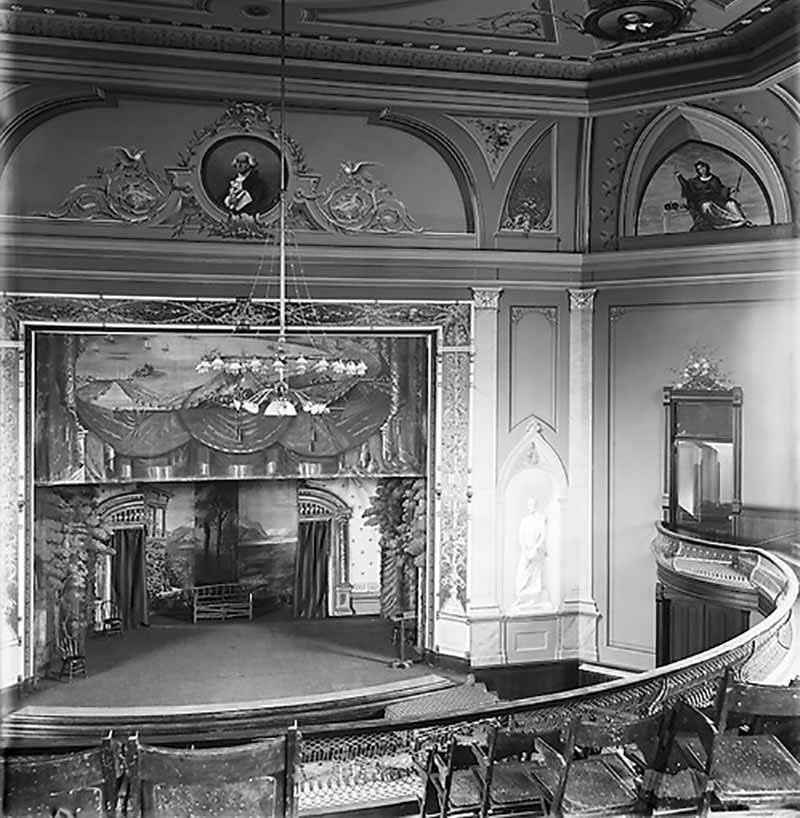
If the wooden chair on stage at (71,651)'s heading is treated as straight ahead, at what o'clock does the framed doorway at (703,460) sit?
The framed doorway is roughly at 11 o'clock from the wooden chair on stage.

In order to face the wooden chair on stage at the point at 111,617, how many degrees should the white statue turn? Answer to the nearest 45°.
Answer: approximately 90° to its right

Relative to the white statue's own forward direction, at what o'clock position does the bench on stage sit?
The bench on stage is roughly at 3 o'clock from the white statue.

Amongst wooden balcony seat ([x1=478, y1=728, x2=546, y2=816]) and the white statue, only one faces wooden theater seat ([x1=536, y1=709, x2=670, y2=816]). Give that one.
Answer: the white statue

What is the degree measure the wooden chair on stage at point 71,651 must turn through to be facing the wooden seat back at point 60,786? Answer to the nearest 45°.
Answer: approximately 45° to its right

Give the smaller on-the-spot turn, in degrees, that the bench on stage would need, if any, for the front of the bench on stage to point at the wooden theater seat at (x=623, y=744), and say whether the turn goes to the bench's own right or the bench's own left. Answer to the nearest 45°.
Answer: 0° — it already faces it

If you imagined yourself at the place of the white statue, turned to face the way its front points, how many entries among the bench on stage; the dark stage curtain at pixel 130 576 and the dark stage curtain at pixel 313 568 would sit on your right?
3

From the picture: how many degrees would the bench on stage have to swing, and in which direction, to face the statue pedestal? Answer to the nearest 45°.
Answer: approximately 45° to its left
